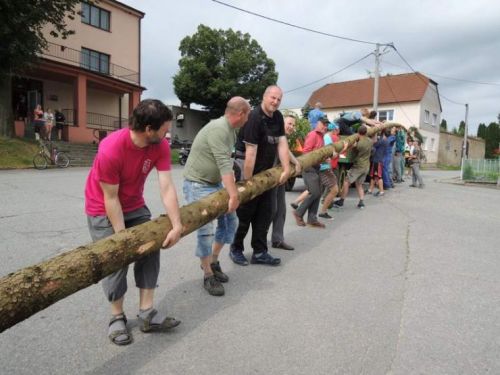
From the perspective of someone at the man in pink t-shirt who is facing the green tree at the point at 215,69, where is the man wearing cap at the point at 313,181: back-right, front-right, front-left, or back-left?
front-right

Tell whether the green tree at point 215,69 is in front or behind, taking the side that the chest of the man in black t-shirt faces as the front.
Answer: behind

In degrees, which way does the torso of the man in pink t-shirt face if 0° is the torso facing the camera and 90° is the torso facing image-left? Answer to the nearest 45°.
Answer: approximately 315°

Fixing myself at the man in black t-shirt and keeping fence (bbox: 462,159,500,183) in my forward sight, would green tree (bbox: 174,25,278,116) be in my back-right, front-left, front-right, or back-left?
front-left

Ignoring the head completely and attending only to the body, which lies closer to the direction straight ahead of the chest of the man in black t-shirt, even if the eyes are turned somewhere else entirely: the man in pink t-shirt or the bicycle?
the man in pink t-shirt

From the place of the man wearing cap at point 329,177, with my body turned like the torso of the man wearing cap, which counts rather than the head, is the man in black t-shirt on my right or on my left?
on my right

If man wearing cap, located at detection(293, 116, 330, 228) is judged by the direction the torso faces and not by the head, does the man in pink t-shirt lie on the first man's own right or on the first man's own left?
on the first man's own right

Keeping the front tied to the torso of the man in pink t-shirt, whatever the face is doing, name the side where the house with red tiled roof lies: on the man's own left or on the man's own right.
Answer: on the man's own left

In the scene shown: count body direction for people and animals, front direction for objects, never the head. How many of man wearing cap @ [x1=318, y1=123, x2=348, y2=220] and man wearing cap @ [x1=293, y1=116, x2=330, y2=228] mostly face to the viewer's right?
2

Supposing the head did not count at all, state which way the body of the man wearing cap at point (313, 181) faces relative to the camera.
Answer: to the viewer's right
